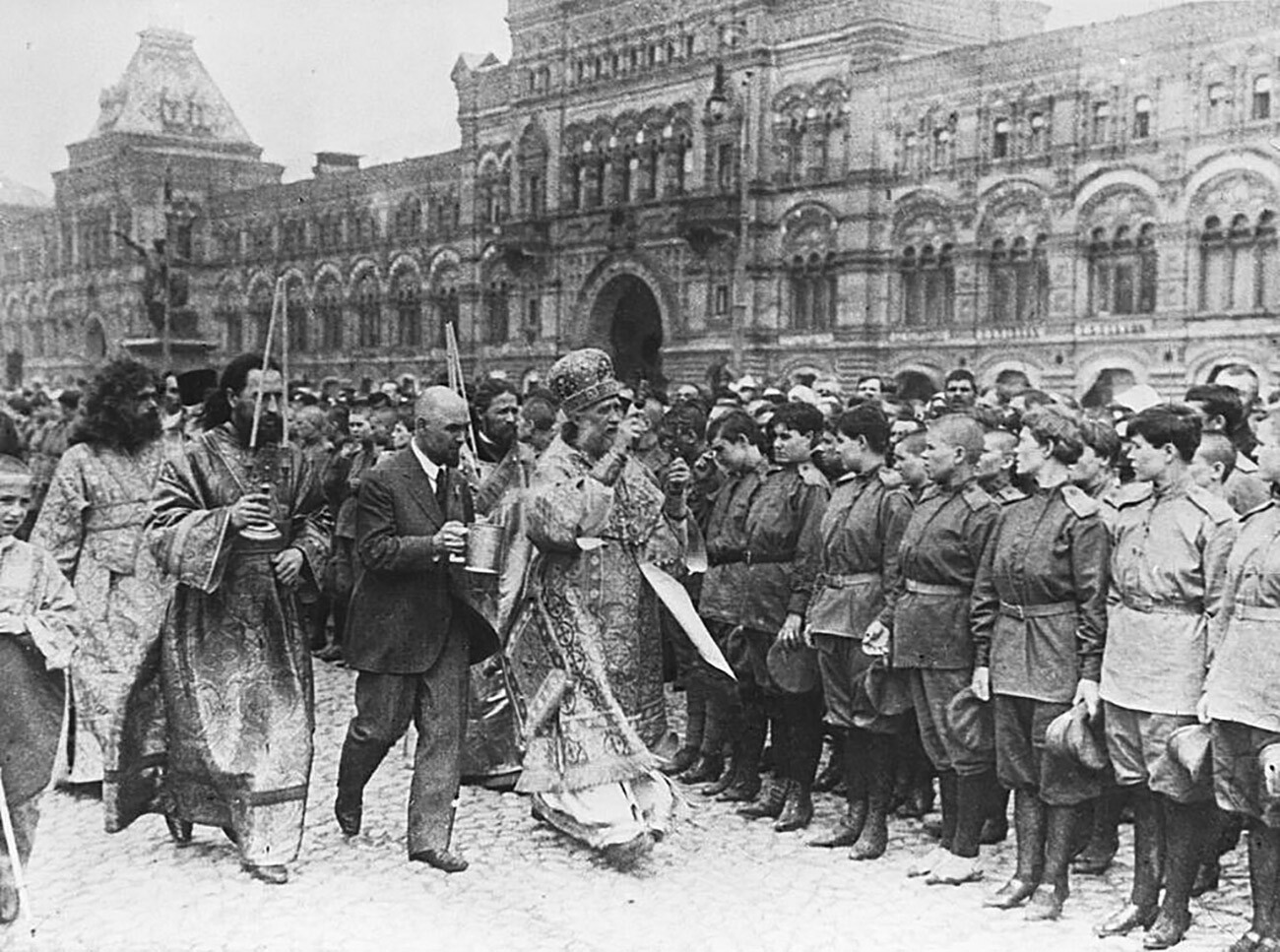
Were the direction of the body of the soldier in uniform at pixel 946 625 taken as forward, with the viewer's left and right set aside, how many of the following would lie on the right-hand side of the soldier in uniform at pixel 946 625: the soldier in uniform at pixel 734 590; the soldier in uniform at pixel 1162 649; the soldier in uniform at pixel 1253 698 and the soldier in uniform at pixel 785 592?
2

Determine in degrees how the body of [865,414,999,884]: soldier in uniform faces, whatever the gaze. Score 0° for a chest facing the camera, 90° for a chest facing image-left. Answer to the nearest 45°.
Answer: approximately 45°

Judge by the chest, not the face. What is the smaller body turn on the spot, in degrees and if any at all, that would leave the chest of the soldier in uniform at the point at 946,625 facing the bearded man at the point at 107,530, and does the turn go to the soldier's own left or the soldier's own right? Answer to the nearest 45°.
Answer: approximately 45° to the soldier's own right

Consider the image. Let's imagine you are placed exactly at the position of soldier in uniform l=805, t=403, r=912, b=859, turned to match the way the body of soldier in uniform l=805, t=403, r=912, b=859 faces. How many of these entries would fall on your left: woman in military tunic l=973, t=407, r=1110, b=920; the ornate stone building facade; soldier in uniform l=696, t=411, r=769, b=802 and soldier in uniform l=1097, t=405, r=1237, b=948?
2

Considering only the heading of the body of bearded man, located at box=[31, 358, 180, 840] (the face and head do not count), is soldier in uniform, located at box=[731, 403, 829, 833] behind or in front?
in front

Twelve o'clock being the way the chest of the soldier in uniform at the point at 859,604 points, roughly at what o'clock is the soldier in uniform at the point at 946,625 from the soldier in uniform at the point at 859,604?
the soldier in uniform at the point at 946,625 is roughly at 9 o'clock from the soldier in uniform at the point at 859,604.

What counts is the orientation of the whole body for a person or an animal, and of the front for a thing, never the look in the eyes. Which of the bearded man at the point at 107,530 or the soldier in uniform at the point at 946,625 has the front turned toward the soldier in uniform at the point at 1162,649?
the bearded man

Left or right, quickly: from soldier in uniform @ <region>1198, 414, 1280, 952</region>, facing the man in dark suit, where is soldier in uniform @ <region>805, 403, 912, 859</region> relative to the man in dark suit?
right

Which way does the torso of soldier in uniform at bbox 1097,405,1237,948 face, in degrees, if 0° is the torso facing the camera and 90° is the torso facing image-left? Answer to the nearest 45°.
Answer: approximately 45°

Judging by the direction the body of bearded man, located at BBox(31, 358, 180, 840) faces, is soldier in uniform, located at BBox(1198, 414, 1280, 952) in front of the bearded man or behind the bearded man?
in front
